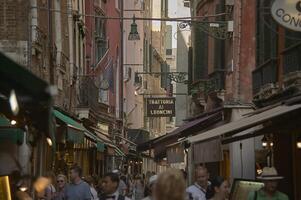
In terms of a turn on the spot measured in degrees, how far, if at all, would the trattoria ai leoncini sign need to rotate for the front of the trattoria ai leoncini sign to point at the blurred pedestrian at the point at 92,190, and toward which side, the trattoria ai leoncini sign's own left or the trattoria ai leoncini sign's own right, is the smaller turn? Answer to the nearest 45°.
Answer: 0° — it already faces them

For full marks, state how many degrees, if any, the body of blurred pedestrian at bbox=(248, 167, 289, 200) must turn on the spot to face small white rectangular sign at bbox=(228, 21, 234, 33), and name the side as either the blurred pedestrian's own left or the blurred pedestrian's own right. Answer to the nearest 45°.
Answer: approximately 180°

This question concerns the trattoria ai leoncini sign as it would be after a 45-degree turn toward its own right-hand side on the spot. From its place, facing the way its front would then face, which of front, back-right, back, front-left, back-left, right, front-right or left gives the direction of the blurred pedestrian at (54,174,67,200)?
front-left

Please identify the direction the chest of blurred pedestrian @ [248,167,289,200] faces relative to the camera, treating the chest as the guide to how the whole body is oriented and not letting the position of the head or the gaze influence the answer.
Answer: toward the camera

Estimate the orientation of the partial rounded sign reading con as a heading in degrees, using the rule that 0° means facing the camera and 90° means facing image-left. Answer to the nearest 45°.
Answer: approximately 0°

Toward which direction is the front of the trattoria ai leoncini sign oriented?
toward the camera
